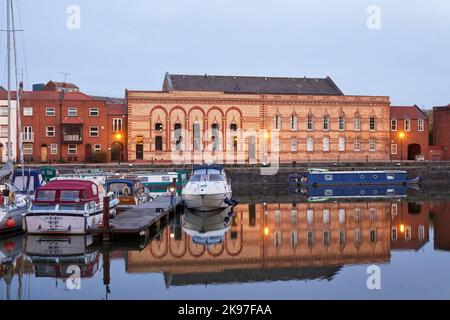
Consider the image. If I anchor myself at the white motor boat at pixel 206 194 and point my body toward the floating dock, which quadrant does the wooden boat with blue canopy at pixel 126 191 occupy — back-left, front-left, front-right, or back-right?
front-right

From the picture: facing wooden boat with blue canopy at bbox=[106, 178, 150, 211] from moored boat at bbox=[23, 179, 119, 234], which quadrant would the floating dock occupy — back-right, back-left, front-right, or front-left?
front-right

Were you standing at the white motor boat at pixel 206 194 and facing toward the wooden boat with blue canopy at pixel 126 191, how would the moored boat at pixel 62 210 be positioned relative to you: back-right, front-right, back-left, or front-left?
front-left

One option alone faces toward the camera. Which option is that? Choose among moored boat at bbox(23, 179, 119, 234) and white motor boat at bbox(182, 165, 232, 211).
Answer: the white motor boat

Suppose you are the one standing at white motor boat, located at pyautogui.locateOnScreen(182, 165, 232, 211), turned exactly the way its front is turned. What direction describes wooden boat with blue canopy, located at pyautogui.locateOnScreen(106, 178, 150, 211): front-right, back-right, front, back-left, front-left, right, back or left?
right

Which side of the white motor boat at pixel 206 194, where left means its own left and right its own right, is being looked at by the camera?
front

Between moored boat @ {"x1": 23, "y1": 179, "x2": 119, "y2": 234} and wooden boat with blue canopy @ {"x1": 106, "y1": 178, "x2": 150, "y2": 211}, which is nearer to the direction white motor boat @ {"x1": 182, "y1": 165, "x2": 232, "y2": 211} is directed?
the moored boat

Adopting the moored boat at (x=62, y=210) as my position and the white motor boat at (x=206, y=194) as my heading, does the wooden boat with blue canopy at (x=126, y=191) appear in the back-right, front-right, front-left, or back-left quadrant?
front-left

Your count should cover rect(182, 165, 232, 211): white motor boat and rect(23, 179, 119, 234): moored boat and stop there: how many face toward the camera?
1
